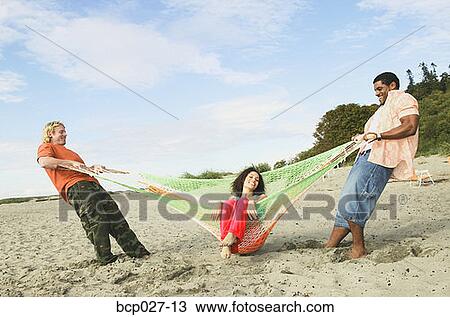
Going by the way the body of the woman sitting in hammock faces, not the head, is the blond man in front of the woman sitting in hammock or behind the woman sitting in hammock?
in front

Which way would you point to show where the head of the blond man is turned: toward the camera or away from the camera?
toward the camera

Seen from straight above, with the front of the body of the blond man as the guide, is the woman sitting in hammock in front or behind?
in front

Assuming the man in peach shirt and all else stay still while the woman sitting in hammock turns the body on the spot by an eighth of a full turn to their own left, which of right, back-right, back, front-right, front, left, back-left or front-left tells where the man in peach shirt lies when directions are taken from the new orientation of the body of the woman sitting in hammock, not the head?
left

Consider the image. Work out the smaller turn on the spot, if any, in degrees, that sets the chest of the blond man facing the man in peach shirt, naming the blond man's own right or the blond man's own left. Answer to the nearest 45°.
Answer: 0° — they already face them

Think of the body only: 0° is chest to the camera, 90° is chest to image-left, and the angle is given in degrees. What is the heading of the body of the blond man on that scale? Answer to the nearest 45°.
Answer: approximately 270°

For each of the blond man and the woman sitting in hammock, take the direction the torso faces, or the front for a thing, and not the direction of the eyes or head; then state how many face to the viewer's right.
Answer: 1

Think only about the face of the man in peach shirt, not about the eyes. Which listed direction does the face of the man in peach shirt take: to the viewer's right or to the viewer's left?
to the viewer's left
